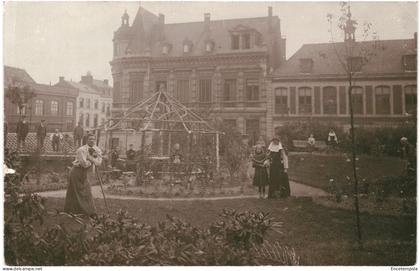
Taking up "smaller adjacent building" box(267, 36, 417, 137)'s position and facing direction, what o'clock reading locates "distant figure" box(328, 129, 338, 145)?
The distant figure is roughly at 12 o'clock from the smaller adjacent building.

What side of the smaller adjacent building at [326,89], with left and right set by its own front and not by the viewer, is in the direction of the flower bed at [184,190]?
front

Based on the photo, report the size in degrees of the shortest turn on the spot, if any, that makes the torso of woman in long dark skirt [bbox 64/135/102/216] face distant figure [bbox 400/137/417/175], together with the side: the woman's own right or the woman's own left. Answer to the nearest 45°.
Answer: approximately 45° to the woman's own left

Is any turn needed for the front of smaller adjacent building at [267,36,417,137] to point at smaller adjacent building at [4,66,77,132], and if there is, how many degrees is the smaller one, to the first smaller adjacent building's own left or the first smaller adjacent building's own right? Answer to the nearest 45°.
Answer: approximately 45° to the first smaller adjacent building's own right

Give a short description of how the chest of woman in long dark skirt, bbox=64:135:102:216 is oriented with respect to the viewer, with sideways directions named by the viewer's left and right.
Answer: facing the viewer and to the right of the viewer

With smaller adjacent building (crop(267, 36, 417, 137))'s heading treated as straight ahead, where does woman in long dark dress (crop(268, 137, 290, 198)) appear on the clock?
The woman in long dark dress is roughly at 12 o'clock from the smaller adjacent building.

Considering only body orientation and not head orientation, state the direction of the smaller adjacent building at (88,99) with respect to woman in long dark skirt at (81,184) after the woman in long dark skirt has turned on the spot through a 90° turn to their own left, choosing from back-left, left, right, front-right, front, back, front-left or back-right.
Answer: front-left

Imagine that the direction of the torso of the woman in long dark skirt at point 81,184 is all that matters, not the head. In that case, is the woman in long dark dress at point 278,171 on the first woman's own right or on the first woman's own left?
on the first woman's own left

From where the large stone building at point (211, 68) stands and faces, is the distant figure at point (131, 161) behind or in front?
in front

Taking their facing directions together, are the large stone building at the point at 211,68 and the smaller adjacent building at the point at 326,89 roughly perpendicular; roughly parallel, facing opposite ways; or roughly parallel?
roughly parallel

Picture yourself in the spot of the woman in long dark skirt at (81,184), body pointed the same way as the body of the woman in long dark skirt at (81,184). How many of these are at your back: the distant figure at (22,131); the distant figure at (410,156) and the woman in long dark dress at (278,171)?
1

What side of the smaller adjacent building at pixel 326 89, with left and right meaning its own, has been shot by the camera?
front

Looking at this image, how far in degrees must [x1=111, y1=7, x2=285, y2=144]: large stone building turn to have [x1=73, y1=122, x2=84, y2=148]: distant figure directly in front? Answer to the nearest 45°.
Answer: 0° — it already faces them

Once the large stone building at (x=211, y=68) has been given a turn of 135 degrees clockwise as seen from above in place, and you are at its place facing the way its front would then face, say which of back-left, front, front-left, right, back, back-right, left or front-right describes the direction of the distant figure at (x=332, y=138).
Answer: back
